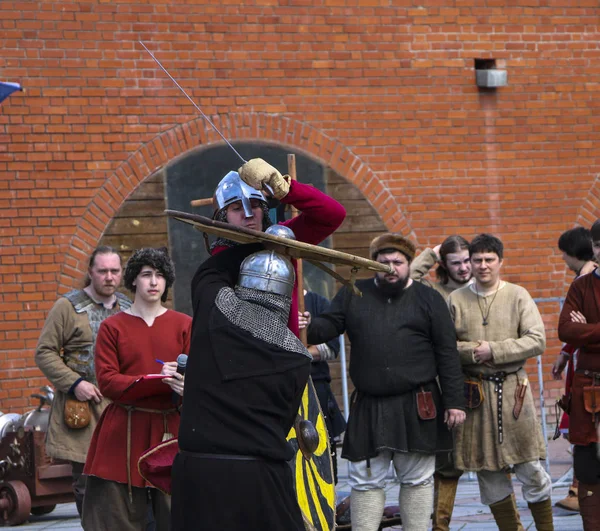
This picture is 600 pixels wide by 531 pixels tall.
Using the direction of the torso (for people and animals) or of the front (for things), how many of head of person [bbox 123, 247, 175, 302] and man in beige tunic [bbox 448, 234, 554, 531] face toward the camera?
2

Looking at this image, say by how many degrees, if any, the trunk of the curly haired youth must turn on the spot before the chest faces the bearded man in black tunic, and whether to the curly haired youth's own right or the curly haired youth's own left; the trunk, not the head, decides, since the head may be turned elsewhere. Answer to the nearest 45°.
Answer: approximately 90° to the curly haired youth's own left

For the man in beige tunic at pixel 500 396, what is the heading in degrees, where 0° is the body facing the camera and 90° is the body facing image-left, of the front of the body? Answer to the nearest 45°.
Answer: approximately 0°

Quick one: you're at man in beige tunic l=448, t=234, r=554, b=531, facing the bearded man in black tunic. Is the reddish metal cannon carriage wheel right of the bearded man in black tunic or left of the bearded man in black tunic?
right

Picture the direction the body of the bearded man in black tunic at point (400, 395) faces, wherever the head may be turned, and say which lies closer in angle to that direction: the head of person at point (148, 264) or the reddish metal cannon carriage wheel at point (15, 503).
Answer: the head of person

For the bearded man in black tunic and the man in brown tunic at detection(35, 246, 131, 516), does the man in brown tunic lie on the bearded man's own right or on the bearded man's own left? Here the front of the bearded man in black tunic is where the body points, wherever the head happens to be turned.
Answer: on the bearded man's own right

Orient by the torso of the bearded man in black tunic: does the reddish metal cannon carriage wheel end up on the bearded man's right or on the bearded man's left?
on the bearded man's right

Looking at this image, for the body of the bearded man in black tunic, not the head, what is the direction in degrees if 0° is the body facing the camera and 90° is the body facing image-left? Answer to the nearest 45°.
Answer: approximately 0°
